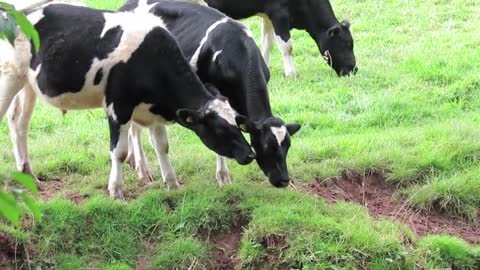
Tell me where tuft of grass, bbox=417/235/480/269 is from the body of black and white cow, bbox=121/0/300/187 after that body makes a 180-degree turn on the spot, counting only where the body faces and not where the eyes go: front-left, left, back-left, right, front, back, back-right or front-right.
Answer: back

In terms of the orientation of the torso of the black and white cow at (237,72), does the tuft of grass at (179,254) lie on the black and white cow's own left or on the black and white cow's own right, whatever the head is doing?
on the black and white cow's own right

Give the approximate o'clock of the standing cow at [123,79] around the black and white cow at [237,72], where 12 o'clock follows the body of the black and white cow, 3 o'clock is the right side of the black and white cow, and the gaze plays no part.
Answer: The standing cow is roughly at 4 o'clock from the black and white cow.

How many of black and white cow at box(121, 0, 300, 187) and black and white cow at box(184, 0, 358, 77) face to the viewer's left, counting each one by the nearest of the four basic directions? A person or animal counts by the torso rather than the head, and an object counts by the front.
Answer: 0

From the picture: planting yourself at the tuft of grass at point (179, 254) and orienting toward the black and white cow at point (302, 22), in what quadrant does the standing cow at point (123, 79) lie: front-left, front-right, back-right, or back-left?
front-left

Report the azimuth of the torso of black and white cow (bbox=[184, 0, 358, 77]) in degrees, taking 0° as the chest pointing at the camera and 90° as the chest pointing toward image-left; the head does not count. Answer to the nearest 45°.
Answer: approximately 270°

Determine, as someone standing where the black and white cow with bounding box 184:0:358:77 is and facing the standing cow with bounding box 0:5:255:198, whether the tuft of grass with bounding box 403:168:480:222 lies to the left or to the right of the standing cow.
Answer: left

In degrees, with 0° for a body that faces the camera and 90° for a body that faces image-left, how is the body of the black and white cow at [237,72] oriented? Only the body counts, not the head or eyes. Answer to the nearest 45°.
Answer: approximately 315°

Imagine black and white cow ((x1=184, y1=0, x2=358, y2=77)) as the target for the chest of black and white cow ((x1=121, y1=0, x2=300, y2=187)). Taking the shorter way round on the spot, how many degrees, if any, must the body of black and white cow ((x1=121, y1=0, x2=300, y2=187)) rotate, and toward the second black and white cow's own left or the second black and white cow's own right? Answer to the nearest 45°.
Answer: approximately 135° to the second black and white cow's own left

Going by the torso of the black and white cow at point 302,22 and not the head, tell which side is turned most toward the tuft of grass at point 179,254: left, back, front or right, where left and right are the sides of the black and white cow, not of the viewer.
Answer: right
